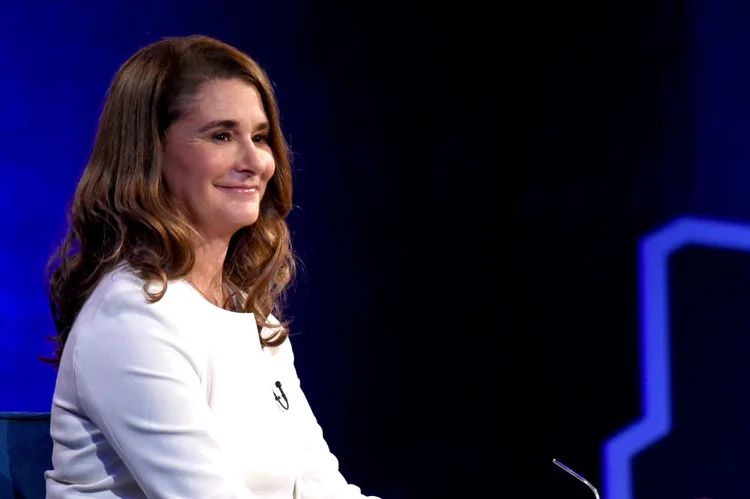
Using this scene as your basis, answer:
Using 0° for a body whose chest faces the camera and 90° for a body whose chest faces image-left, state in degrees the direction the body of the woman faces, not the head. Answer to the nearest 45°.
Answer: approximately 315°

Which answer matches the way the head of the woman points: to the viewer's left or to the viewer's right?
to the viewer's right
